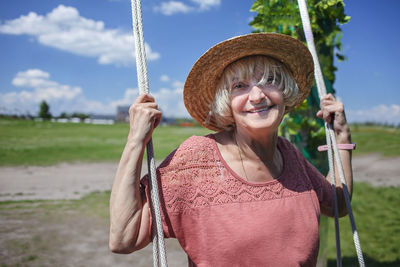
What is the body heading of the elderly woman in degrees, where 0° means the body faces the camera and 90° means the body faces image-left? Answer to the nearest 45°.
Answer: approximately 0°

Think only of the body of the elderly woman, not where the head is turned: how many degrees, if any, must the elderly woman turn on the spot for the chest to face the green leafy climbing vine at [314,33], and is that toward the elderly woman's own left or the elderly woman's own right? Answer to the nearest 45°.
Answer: approximately 135° to the elderly woman's own left
